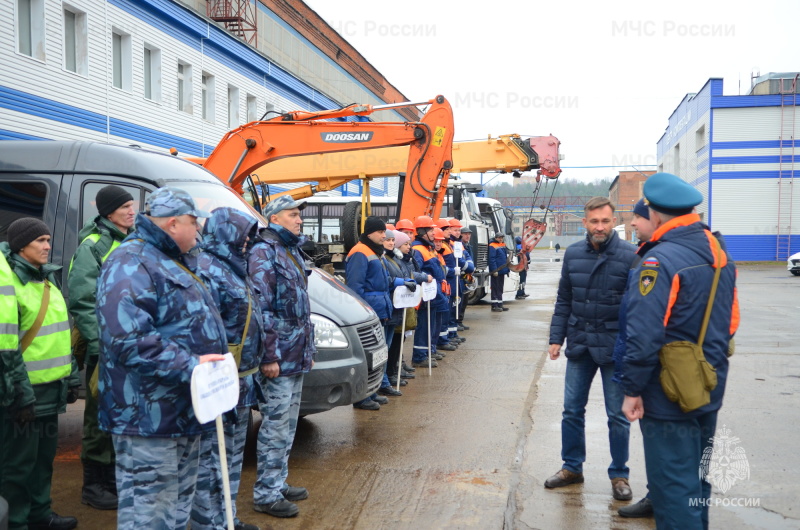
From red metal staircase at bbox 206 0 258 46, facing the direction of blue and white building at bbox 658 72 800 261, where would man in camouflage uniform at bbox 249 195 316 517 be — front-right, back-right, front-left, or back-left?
back-right

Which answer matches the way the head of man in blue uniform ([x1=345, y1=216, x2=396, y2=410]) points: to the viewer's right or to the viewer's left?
to the viewer's right

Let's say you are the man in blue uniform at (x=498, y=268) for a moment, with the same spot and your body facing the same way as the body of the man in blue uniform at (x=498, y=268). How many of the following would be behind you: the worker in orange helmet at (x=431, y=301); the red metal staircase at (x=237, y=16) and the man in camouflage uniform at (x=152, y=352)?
1

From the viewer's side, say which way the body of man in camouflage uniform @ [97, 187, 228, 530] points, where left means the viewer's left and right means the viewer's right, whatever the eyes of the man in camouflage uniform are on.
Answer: facing to the right of the viewer

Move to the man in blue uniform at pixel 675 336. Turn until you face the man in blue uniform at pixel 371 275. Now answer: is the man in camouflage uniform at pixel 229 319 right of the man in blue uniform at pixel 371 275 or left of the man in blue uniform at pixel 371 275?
left

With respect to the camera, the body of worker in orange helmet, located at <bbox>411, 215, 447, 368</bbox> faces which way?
to the viewer's right

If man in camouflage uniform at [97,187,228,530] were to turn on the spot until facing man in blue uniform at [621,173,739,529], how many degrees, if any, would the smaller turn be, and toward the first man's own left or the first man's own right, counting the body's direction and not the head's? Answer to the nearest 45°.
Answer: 0° — they already face them

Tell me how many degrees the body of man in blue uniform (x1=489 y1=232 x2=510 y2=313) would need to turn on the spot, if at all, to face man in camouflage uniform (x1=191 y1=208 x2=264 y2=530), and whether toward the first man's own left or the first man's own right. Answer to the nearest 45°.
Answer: approximately 45° to the first man's own right

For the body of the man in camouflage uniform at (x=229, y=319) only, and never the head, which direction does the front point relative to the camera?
to the viewer's right

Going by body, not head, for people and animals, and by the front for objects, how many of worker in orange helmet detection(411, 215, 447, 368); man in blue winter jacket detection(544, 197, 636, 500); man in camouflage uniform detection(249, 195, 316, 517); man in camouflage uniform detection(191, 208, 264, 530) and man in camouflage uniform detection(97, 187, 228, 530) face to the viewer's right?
4

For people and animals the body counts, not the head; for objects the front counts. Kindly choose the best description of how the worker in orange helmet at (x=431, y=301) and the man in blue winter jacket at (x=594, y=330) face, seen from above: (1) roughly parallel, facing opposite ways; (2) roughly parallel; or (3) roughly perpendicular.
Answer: roughly perpendicular

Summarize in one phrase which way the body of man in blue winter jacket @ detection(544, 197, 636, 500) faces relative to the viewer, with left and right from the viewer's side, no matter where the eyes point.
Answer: facing the viewer

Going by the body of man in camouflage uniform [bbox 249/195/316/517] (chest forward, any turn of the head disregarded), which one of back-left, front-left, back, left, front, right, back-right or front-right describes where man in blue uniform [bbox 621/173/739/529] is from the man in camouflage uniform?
front-right

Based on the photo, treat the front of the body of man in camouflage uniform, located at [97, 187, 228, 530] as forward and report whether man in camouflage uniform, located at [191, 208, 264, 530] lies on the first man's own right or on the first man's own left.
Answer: on the first man's own left

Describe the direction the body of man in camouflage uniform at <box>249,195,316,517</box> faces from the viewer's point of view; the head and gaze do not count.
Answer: to the viewer's right

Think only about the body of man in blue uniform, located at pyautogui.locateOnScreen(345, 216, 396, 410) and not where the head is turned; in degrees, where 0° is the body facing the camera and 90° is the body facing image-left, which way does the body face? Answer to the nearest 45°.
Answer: approximately 270°

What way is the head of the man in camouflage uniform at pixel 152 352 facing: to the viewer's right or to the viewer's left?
to the viewer's right

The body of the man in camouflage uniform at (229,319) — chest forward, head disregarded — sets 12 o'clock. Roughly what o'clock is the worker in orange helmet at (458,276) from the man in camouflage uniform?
The worker in orange helmet is roughly at 10 o'clock from the man in camouflage uniform.
